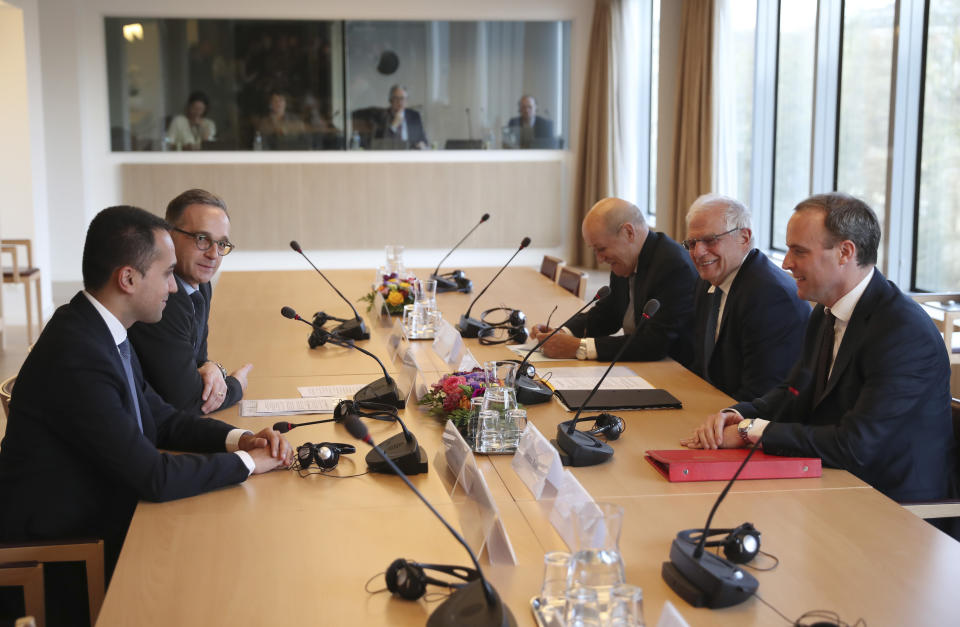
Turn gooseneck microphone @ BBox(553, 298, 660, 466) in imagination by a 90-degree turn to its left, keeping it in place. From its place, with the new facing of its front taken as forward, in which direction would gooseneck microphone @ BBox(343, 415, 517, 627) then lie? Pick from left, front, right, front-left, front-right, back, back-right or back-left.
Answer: back

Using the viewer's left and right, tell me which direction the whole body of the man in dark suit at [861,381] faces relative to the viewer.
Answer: facing to the left of the viewer

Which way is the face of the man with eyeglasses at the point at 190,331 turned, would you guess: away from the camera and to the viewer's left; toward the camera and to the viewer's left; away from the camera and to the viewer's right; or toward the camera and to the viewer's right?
toward the camera and to the viewer's right

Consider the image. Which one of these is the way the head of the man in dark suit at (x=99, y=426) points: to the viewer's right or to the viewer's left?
to the viewer's right

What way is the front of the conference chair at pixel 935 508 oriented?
to the viewer's left

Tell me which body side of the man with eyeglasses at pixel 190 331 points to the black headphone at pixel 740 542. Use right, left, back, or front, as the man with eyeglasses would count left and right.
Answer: front

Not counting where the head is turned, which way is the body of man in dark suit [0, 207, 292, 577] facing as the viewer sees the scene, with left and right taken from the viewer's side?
facing to the right of the viewer

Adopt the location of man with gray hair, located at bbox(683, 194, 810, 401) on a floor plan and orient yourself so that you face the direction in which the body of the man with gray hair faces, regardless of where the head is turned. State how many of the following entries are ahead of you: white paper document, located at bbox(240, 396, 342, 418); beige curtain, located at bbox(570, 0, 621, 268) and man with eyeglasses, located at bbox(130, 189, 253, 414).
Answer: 2

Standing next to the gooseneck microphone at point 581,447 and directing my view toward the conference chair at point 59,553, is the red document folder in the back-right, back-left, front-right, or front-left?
back-left

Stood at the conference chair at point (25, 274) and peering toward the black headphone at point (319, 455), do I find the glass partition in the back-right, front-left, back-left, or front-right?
back-left

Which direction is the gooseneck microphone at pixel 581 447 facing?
to the viewer's right

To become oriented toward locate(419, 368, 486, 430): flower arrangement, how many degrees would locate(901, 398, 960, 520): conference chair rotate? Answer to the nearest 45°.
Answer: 0° — it already faces it

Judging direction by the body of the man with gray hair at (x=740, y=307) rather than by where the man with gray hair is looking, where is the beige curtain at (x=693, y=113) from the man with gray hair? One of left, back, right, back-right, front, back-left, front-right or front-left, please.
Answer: back-right
